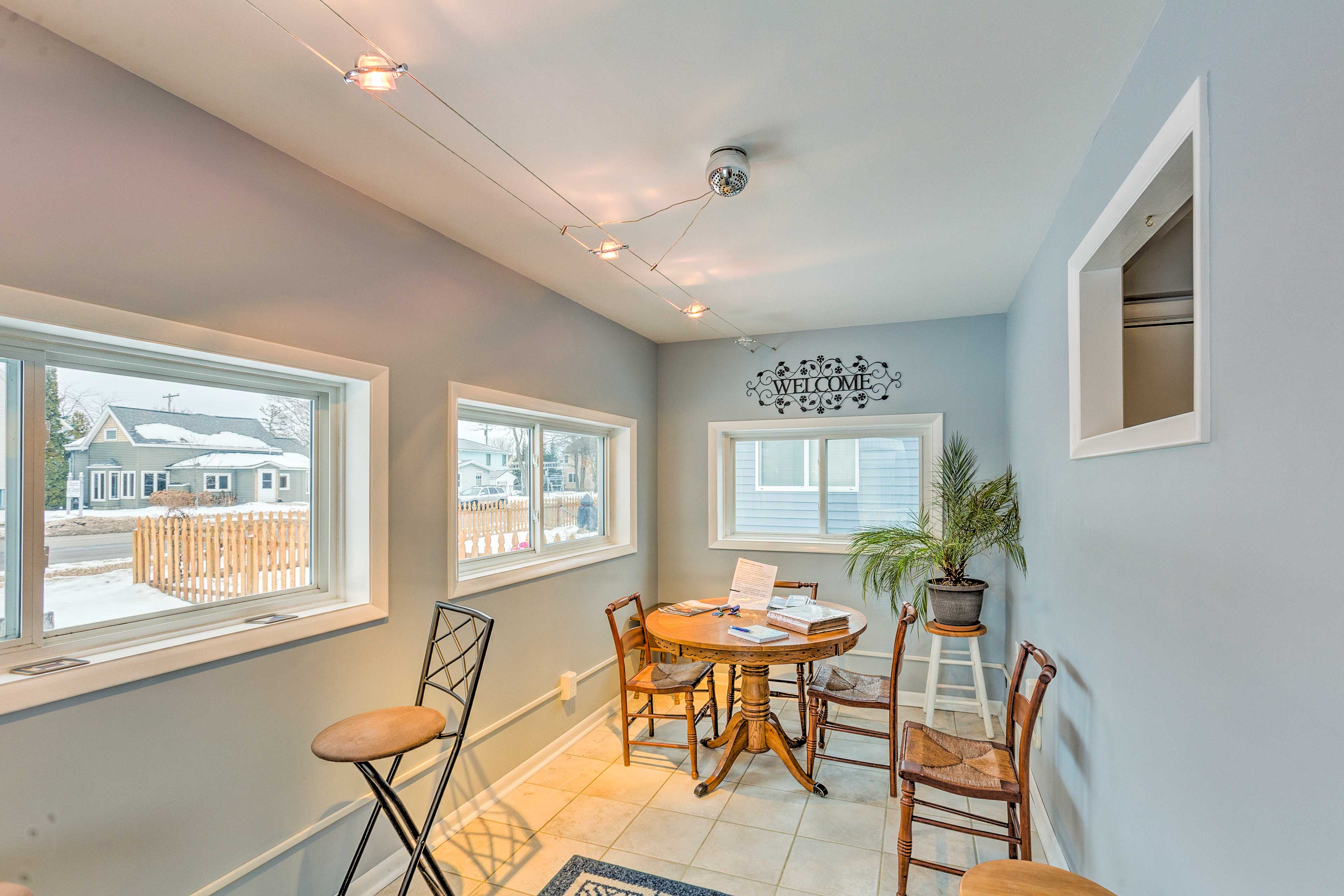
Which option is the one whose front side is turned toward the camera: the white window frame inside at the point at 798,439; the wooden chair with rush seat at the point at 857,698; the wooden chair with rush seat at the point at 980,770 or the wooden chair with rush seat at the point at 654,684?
the white window frame inside

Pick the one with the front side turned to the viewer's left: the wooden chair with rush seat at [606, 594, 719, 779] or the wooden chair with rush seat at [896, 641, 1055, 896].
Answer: the wooden chair with rush seat at [896, 641, 1055, 896]

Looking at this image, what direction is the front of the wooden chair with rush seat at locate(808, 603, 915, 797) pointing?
to the viewer's left

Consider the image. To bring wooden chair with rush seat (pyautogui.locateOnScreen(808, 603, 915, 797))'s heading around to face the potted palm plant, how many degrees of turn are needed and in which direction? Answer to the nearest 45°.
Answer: approximately 135° to its right

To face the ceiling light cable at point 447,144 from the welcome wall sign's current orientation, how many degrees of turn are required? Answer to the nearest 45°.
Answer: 0° — it already faces it

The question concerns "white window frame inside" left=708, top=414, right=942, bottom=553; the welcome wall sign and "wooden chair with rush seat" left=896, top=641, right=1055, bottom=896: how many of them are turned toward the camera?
2

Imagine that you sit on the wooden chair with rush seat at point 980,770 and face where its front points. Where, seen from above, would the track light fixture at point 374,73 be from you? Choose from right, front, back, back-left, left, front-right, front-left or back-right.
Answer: front-left

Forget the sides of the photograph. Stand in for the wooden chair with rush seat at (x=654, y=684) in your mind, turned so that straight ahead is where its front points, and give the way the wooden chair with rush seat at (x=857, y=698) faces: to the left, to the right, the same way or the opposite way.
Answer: the opposite way

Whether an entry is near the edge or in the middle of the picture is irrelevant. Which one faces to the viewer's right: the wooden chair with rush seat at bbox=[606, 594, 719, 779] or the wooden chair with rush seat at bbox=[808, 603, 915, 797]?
the wooden chair with rush seat at bbox=[606, 594, 719, 779]

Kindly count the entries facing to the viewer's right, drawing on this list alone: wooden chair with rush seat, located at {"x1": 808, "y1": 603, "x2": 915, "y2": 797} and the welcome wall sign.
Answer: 0

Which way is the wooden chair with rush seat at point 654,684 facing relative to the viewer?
to the viewer's right

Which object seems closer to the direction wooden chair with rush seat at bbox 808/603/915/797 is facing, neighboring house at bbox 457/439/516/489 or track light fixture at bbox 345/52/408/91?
the neighboring house

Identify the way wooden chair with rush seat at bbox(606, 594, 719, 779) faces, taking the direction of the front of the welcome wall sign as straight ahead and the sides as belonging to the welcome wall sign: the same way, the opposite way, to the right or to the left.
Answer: to the left

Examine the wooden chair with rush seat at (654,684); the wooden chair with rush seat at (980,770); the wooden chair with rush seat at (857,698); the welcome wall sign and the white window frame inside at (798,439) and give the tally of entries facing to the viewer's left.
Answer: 2

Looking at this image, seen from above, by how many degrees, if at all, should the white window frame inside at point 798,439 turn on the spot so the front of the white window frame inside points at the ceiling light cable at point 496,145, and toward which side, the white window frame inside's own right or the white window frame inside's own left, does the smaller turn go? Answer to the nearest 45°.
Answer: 0° — it already faces it

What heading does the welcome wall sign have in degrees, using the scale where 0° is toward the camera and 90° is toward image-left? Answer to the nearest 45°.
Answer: approximately 0°

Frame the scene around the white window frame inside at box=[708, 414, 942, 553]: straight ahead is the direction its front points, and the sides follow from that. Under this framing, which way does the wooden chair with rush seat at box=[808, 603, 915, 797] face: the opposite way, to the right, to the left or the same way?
to the right

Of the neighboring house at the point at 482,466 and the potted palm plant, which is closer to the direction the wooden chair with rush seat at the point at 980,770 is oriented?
the neighboring house
